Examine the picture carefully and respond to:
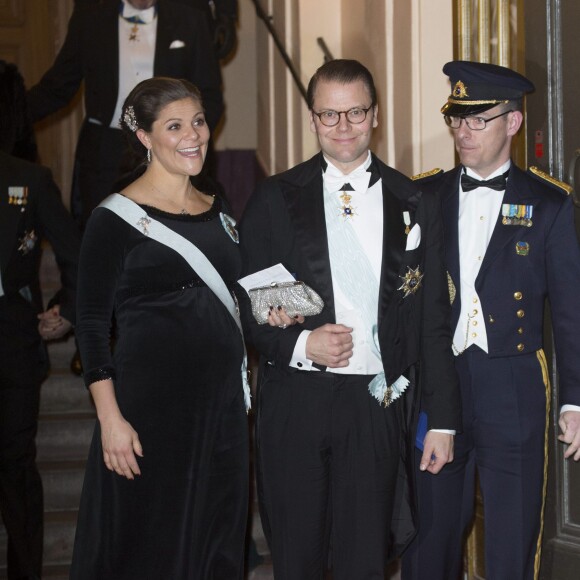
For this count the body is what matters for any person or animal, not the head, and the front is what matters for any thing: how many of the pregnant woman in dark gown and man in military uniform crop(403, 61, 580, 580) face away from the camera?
0

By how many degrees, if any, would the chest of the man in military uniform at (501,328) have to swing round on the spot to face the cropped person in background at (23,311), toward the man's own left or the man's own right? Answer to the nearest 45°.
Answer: approximately 45° to the man's own right

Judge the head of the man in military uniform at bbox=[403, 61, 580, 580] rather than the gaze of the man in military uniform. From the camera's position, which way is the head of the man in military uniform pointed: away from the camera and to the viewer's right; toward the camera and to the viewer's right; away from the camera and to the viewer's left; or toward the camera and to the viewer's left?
toward the camera and to the viewer's left

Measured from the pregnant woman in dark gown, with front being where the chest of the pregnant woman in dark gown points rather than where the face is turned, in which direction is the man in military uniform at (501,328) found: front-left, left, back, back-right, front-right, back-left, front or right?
front-left

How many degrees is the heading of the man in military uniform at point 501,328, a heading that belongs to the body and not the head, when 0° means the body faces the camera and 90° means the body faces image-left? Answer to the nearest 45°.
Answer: approximately 45°

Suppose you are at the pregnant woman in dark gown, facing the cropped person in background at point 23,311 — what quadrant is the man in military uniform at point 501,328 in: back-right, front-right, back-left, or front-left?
back-right
